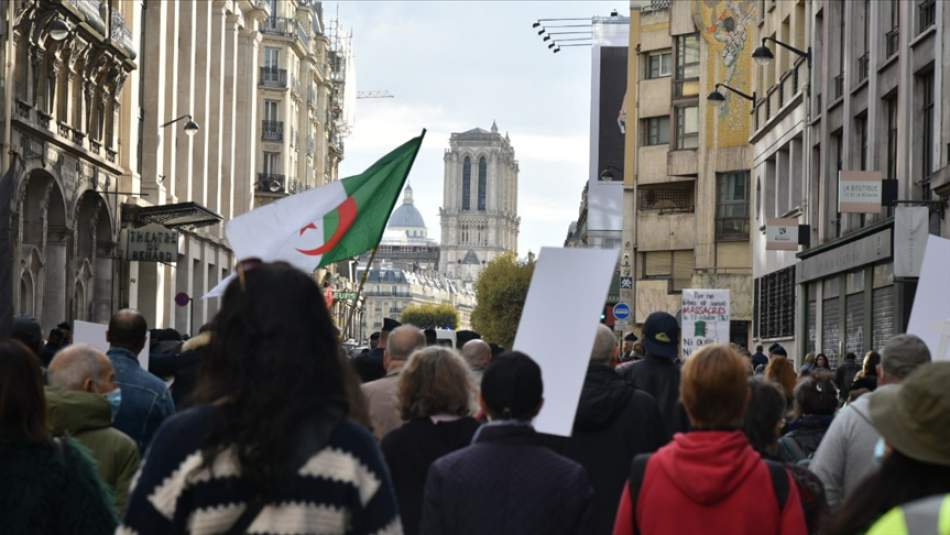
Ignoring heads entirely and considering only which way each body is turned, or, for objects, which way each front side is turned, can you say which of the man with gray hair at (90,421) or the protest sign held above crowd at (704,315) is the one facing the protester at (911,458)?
the protest sign held above crowd

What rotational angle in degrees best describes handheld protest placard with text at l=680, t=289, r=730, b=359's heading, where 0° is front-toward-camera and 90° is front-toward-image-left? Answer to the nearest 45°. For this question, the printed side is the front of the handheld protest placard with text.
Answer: approximately 0°

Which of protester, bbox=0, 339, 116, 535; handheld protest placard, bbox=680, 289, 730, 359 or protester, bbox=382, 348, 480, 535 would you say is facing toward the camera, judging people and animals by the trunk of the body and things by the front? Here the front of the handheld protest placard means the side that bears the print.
the handheld protest placard

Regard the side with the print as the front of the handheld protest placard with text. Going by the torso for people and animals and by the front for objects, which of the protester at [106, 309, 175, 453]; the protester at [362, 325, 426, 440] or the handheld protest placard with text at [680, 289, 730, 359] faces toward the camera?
the handheld protest placard with text

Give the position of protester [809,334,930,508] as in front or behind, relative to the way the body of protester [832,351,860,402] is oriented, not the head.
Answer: behind

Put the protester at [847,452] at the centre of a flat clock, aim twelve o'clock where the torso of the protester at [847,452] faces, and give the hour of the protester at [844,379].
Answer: the protester at [844,379] is roughly at 12 o'clock from the protester at [847,452].

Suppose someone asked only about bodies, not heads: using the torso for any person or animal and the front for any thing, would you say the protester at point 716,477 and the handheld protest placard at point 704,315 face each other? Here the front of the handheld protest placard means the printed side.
yes

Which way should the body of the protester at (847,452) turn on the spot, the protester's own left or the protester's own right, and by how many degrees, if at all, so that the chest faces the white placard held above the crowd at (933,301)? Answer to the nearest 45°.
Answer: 0° — they already face it

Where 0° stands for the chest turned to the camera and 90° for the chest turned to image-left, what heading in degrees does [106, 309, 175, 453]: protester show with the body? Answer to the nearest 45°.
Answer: approximately 180°

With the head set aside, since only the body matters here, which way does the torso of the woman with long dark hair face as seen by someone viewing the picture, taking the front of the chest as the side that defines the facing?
away from the camera

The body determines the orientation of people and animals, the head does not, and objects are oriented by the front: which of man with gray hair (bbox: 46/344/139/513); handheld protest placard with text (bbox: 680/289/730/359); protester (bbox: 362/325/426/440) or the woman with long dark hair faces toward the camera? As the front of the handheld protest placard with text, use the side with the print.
the handheld protest placard with text

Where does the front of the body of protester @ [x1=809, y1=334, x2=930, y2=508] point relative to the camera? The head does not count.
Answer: away from the camera

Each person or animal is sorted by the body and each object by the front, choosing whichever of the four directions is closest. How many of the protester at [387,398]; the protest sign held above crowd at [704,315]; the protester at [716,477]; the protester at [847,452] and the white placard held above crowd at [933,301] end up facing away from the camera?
4

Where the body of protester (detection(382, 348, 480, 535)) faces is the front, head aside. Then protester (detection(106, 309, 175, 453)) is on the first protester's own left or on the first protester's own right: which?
on the first protester's own left
